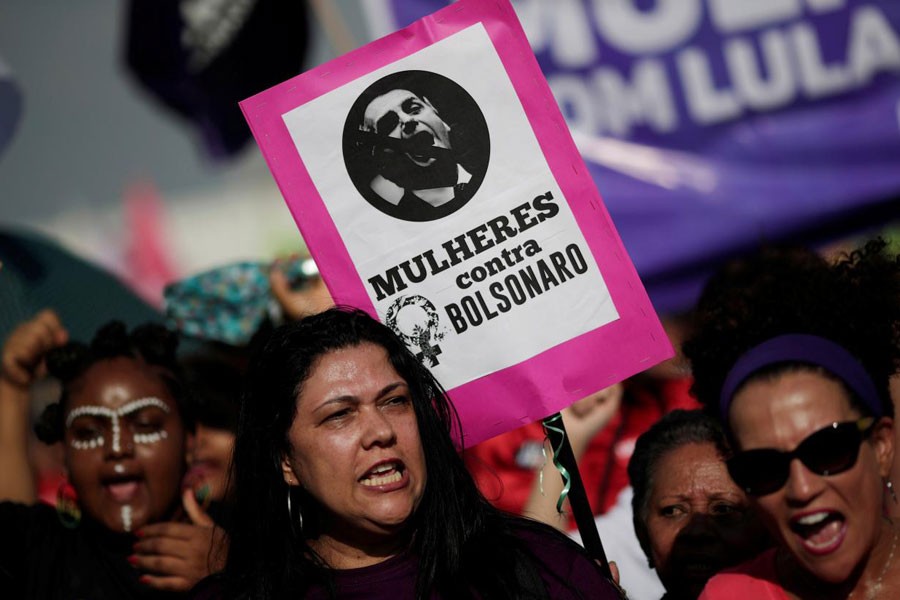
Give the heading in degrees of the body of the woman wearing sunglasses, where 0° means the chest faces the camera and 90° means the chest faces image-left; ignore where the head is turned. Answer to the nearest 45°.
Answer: approximately 45°

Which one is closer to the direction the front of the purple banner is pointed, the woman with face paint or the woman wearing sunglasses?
the woman wearing sunglasses

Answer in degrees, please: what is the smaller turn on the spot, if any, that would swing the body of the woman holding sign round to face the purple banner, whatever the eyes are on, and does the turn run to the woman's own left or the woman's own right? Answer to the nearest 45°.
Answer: approximately 180°

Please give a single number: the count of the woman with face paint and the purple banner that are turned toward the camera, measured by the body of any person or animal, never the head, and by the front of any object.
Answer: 2

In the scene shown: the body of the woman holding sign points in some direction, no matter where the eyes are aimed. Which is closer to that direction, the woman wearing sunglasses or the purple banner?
the woman wearing sunglasses

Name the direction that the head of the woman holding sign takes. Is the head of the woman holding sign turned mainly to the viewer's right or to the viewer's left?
to the viewer's right

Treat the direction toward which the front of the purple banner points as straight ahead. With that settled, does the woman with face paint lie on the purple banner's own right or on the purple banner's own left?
on the purple banner's own right

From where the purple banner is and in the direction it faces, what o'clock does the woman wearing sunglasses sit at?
The woman wearing sunglasses is roughly at 12 o'clock from the purple banner.

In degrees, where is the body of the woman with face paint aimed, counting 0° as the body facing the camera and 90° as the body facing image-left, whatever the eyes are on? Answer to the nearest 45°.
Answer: approximately 0°
